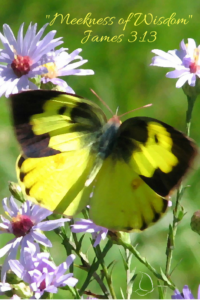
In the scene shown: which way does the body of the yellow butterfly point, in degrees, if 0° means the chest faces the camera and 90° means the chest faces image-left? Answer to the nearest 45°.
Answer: approximately 180°
